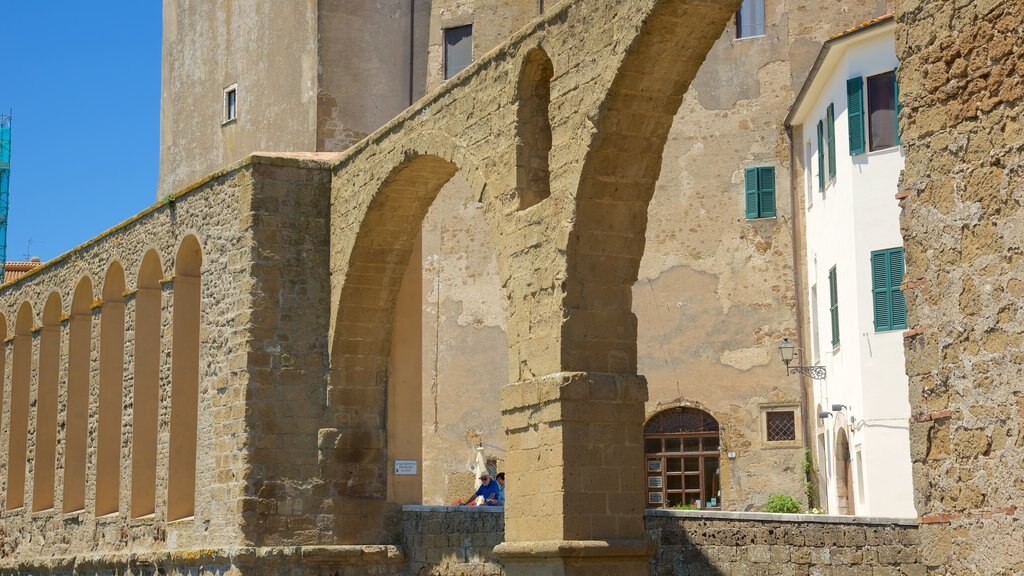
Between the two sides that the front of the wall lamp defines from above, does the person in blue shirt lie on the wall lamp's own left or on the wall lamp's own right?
on the wall lamp's own left

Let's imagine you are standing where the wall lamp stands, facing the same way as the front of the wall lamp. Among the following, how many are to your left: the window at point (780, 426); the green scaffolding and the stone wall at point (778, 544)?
1

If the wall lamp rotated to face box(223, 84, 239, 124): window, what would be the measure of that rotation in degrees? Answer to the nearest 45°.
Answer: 0° — it already faces it

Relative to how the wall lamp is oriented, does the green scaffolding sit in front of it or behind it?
in front

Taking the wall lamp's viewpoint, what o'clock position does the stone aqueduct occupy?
The stone aqueduct is roughly at 10 o'clock from the wall lamp.

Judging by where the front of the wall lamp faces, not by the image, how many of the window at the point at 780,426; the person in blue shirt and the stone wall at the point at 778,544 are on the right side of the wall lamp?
1

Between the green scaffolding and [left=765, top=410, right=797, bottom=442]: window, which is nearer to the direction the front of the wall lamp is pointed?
the green scaffolding

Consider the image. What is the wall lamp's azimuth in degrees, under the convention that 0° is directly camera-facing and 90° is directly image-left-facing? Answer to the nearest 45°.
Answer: approximately 90°

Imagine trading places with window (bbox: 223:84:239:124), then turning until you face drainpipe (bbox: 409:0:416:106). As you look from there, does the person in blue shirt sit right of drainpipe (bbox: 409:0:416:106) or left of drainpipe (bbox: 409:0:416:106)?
right

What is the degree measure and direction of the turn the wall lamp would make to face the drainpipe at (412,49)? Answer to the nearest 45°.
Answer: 0° — it already faces it
